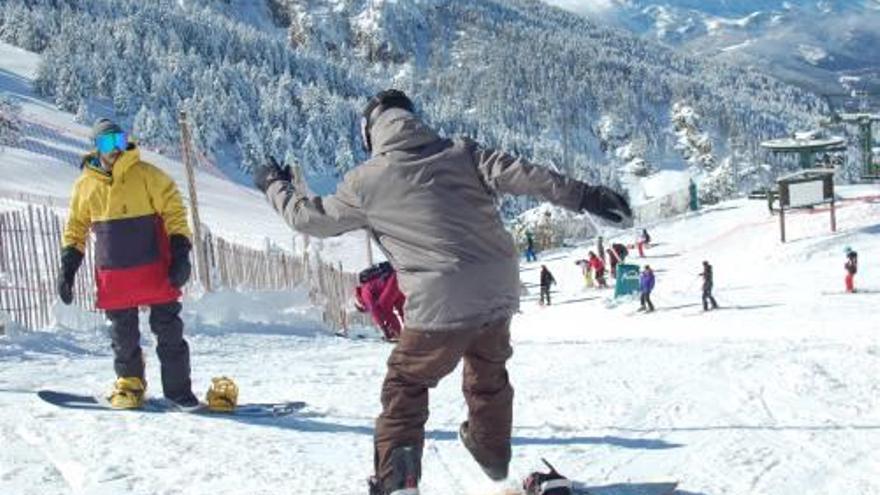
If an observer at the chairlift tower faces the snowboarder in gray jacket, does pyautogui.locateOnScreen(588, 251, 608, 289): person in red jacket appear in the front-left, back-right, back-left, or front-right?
front-right

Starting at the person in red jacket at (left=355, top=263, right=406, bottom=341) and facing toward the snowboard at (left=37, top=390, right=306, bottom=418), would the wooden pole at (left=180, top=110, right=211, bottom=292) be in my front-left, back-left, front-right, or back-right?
back-right

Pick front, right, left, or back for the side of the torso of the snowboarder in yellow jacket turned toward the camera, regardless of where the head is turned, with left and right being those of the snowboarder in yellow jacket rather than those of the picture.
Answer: front

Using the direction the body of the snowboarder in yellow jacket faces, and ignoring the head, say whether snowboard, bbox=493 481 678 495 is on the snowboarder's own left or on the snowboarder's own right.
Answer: on the snowboarder's own left

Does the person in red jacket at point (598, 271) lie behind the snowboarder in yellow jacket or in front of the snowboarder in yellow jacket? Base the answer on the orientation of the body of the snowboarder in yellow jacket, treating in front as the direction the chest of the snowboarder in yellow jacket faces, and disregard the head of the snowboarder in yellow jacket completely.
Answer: behind

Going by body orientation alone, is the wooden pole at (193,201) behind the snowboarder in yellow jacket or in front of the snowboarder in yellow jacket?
behind

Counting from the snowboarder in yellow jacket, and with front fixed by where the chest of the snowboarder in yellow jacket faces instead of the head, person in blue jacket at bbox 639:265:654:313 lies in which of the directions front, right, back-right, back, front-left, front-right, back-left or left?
back-left

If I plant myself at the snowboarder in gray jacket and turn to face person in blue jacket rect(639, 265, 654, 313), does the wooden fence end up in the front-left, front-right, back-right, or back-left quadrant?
front-left

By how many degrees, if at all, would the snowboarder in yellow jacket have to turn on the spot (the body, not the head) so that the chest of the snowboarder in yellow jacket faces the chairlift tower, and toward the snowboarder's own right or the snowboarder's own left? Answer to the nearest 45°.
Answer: approximately 135° to the snowboarder's own left

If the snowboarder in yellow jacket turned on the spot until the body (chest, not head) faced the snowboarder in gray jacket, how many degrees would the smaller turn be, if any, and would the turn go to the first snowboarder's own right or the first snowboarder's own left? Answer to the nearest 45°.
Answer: approximately 45° to the first snowboarder's own left

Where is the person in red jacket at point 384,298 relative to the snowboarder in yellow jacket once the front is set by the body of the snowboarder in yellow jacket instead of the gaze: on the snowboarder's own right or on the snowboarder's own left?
on the snowboarder's own left
